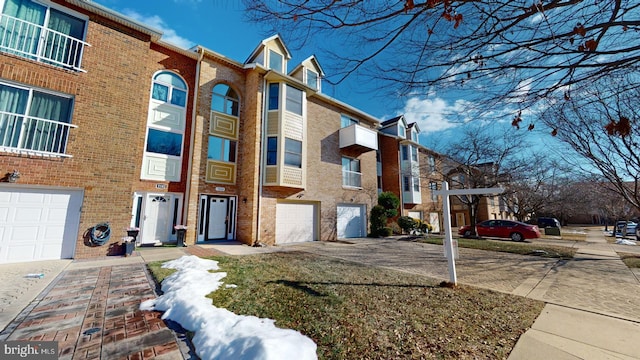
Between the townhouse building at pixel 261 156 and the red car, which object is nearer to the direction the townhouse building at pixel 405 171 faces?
the red car

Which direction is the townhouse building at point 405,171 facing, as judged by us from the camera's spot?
facing the viewer and to the right of the viewer

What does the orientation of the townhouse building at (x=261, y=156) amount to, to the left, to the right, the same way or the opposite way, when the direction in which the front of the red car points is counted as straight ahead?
the opposite way

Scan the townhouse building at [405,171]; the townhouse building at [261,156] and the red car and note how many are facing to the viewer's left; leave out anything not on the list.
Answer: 1

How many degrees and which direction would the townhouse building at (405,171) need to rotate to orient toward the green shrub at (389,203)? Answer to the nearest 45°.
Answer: approximately 45° to its right

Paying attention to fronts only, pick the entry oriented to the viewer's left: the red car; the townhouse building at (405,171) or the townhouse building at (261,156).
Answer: the red car

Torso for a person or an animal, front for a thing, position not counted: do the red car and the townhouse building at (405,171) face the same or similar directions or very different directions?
very different directions

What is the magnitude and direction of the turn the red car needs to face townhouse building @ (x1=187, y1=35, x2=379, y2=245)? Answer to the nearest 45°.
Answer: approximately 45° to its left

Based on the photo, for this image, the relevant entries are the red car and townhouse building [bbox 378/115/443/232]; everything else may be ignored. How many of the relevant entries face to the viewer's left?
1

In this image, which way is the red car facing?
to the viewer's left

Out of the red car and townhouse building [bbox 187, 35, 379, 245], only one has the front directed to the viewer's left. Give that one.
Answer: the red car

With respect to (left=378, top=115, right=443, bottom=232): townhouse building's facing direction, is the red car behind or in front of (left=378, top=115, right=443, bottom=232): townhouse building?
in front

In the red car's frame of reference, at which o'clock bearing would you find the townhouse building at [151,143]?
The townhouse building is roughly at 10 o'clock from the red car.

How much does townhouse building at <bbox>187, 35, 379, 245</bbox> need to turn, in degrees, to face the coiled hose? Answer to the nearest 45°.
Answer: approximately 90° to its right
